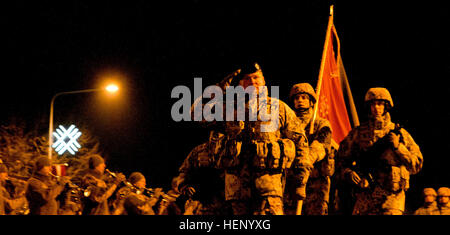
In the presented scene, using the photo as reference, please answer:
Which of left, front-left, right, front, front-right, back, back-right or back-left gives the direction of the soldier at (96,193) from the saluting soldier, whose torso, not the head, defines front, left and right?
back-right

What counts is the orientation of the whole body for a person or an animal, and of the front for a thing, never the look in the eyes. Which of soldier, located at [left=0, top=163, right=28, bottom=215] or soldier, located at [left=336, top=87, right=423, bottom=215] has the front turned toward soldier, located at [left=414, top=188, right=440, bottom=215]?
soldier, located at [left=0, top=163, right=28, bottom=215]

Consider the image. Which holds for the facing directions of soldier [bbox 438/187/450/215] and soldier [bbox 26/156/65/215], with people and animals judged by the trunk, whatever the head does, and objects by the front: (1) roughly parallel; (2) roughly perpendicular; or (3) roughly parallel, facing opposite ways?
roughly perpendicular

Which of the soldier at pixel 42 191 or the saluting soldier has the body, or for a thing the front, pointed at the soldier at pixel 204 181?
the soldier at pixel 42 191

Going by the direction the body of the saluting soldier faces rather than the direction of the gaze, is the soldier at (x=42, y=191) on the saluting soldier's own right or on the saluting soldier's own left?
on the saluting soldier's own right

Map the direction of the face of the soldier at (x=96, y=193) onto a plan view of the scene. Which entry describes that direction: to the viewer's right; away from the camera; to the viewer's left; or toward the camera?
to the viewer's right

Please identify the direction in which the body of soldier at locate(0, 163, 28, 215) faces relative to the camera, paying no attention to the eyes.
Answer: to the viewer's right

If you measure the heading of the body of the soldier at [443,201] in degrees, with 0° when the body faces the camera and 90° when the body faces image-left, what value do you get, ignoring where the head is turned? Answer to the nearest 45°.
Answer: approximately 0°

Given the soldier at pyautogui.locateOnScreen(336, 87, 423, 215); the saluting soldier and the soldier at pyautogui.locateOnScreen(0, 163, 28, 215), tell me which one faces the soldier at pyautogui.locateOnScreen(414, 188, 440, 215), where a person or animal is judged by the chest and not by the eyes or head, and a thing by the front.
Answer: the soldier at pyautogui.locateOnScreen(0, 163, 28, 215)

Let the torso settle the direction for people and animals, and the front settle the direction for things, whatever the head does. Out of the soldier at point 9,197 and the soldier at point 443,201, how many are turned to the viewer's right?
1

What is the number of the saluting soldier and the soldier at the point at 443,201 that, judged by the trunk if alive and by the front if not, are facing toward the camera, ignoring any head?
2

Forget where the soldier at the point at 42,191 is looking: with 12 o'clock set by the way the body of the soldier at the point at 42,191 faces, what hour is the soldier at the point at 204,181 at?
the soldier at the point at 204,181 is roughly at 12 o'clock from the soldier at the point at 42,191.
